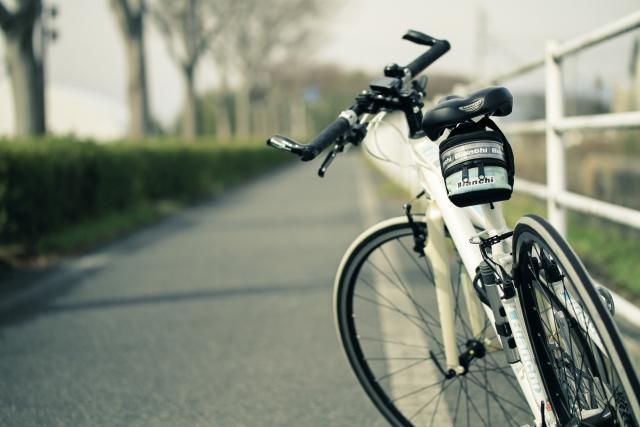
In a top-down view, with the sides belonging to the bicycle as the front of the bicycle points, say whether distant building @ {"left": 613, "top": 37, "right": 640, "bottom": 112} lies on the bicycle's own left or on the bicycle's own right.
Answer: on the bicycle's own right

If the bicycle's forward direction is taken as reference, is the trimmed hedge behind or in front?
in front

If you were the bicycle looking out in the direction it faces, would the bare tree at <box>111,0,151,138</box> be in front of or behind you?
in front

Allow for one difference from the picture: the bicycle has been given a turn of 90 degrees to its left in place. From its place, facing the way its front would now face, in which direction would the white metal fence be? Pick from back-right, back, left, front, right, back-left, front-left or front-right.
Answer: back-right

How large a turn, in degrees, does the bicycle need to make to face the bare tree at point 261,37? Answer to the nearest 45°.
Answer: approximately 45° to its right

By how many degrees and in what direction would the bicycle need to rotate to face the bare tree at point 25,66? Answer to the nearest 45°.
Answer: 0° — it already faces it

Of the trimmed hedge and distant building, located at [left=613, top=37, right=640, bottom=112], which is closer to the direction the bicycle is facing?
the trimmed hedge

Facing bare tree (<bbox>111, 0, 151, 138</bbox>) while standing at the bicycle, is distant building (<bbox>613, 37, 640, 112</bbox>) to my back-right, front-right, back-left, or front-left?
front-right

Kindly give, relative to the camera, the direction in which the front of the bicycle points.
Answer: facing away from the viewer and to the left of the viewer
